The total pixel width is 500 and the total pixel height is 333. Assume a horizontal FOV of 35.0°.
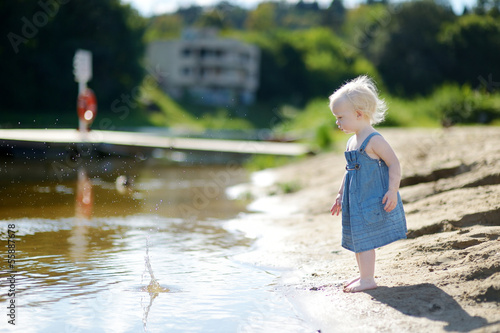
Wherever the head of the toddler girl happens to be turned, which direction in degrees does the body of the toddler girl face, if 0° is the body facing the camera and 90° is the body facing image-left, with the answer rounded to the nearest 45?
approximately 90°

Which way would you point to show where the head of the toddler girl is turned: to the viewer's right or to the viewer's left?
to the viewer's left

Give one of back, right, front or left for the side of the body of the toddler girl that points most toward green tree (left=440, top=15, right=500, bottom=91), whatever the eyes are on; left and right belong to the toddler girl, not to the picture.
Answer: right

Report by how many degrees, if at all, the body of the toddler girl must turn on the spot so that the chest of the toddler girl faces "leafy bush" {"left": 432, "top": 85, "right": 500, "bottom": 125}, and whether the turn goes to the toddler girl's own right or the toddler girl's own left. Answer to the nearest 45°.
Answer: approximately 90° to the toddler girl's own right
